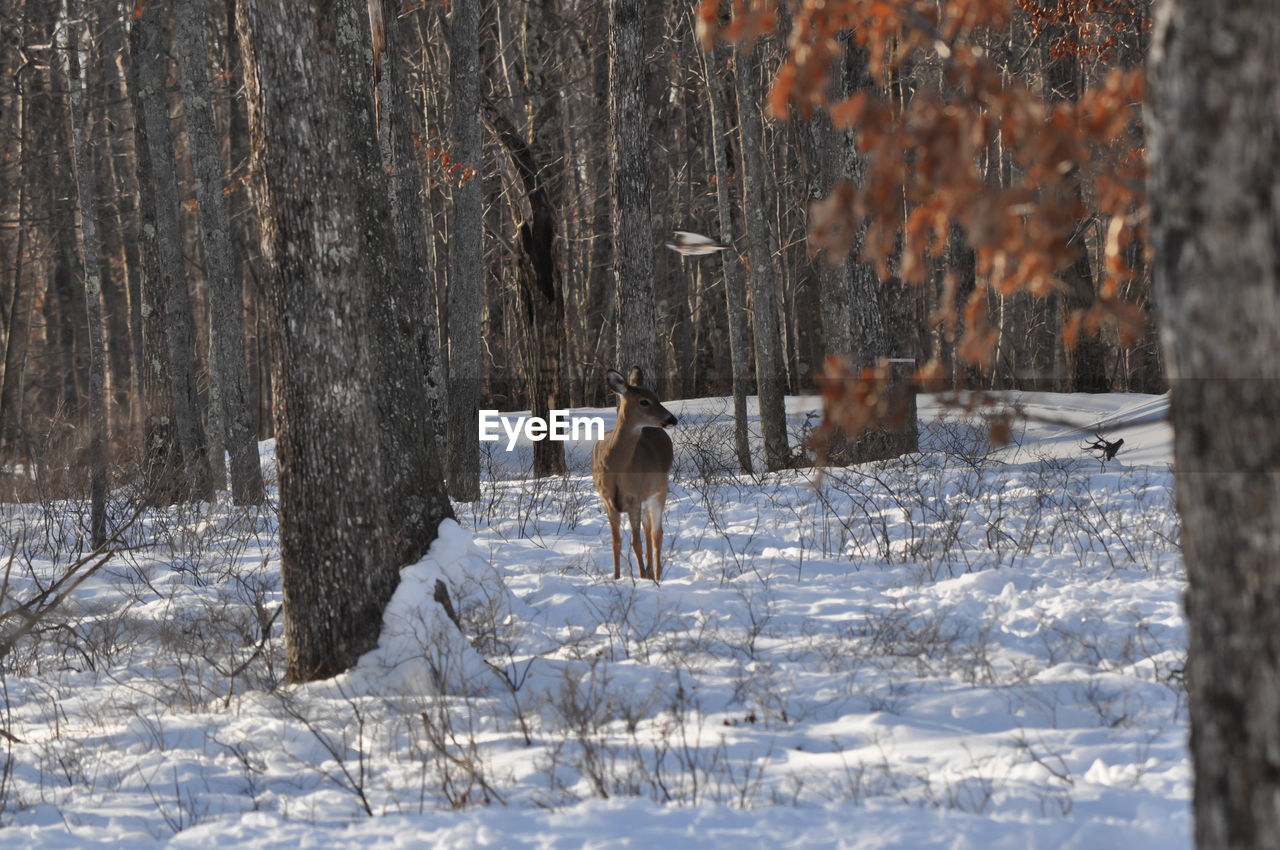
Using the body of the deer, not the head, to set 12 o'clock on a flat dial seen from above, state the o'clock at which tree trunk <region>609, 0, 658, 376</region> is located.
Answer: The tree trunk is roughly at 6 o'clock from the deer.

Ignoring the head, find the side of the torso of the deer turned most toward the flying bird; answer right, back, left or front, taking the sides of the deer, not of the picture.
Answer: back

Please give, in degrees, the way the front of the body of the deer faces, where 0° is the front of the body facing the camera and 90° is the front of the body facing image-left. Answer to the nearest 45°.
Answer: approximately 0°

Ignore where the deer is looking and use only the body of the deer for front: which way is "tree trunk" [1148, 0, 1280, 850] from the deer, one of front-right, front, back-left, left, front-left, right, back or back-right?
front

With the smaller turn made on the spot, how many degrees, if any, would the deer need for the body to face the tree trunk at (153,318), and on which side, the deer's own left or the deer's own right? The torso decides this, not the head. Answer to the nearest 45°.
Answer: approximately 135° to the deer's own right

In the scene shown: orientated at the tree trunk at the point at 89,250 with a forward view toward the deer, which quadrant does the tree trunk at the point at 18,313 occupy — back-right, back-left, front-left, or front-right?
back-left

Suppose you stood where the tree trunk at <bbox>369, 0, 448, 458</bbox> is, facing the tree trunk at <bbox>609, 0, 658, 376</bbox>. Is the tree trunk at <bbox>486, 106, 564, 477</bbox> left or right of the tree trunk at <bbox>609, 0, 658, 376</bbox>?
left

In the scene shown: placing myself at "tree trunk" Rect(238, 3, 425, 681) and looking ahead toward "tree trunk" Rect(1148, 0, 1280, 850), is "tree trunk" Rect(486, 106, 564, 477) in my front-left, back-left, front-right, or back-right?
back-left

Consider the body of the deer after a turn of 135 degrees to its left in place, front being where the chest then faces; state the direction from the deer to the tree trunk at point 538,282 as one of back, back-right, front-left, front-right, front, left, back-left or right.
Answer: front-left
